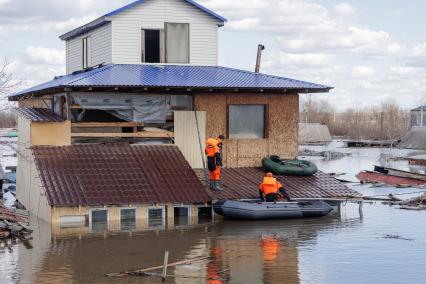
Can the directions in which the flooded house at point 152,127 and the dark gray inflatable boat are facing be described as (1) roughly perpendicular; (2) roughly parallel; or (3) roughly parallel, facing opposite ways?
roughly perpendicular
